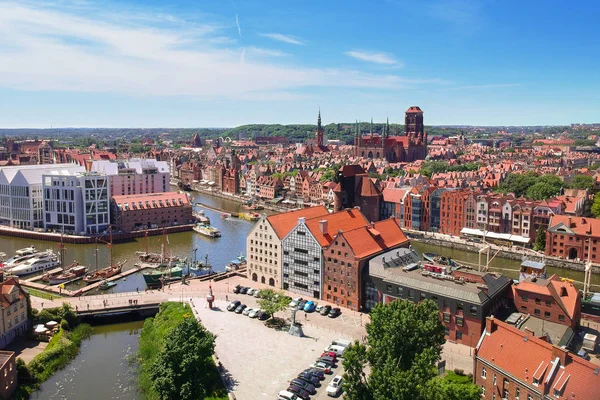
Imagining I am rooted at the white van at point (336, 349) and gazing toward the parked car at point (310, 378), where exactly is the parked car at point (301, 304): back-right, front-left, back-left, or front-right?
back-right

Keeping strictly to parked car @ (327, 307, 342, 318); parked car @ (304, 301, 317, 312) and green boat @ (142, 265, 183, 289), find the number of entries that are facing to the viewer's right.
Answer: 0

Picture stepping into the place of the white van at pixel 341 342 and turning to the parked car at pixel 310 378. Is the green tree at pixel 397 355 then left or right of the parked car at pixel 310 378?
left

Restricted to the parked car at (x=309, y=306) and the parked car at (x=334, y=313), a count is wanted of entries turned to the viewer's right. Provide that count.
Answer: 0

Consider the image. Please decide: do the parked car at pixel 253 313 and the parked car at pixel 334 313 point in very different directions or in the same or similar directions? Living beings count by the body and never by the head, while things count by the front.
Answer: same or similar directions

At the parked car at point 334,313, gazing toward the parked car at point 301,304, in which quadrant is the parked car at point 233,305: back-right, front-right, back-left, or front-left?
front-left

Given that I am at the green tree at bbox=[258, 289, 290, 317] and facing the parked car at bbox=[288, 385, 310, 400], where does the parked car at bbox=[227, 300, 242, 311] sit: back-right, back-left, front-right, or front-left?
back-right

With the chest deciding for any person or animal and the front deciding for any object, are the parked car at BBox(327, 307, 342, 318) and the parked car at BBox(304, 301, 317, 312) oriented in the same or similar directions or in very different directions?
same or similar directions
